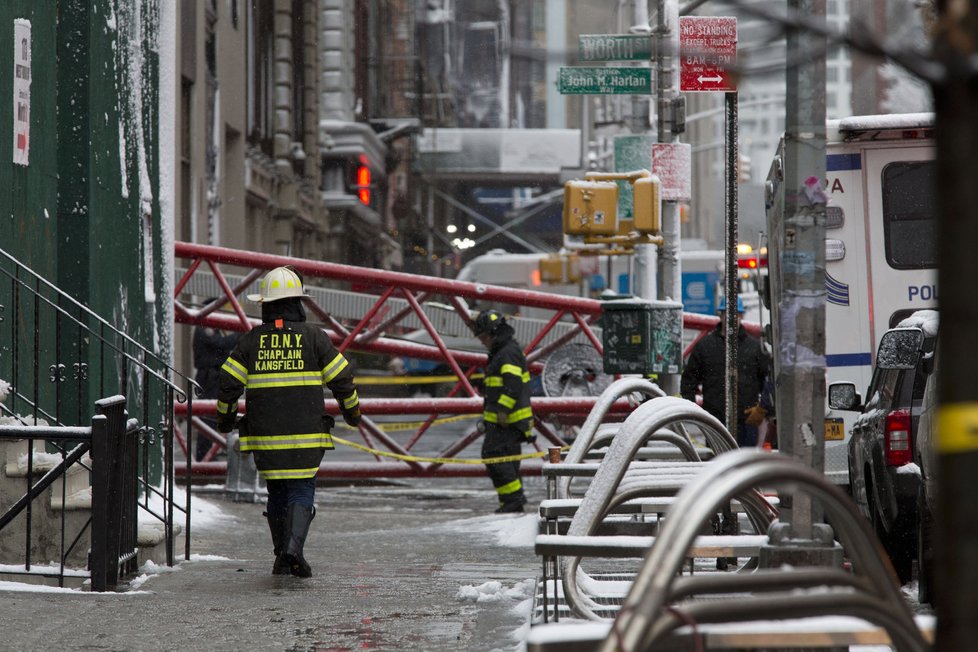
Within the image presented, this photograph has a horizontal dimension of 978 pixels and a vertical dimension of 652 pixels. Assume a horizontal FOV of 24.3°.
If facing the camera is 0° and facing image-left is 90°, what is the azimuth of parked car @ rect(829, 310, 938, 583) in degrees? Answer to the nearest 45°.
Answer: approximately 180°

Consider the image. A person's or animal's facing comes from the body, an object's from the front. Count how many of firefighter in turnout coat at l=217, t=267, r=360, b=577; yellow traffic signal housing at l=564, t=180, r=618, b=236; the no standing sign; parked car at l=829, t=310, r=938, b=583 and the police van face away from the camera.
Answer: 4

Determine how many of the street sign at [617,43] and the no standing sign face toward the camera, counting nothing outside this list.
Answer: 2

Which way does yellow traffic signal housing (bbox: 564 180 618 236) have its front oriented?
away from the camera

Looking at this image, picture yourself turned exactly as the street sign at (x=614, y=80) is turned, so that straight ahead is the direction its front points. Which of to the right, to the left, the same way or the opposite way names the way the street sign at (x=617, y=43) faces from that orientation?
the same way

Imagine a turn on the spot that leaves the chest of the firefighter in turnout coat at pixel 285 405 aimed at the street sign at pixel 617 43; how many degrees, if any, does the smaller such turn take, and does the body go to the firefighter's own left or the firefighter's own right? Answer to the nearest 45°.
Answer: approximately 45° to the firefighter's own right

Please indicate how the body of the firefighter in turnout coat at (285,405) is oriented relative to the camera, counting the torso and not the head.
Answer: away from the camera

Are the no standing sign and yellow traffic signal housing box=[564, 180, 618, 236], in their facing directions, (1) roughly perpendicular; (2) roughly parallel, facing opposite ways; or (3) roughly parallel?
roughly parallel, facing opposite ways

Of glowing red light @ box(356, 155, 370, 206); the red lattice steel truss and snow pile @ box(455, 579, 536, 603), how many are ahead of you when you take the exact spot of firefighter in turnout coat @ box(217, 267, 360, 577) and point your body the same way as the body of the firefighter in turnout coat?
2

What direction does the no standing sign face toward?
toward the camera

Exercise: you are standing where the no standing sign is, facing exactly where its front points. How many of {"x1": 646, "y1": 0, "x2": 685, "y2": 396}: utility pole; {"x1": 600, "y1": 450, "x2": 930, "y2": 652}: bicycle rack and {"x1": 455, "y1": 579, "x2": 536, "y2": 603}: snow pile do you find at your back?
1

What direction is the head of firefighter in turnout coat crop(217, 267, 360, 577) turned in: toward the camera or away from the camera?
away from the camera

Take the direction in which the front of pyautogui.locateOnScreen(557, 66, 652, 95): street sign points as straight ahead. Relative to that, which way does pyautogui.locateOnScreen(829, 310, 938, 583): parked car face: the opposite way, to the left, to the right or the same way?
the opposite way

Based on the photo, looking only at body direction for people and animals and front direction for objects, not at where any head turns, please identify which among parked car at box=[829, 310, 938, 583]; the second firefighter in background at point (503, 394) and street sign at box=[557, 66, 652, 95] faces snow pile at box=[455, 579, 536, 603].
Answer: the street sign

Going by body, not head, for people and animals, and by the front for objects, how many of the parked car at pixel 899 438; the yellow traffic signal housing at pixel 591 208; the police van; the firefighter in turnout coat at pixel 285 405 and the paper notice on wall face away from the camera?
4

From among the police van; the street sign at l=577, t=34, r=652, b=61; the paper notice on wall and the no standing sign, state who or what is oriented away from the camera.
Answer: the police van

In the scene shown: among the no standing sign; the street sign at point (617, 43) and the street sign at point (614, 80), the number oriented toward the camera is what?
3

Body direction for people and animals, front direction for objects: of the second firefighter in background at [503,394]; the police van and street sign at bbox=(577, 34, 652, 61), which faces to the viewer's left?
the second firefighter in background

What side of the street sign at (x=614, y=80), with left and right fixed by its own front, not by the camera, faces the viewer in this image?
front

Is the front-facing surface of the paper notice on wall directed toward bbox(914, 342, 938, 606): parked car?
yes

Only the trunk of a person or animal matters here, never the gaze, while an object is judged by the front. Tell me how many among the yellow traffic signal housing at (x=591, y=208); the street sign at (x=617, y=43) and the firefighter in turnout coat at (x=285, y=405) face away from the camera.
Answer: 2

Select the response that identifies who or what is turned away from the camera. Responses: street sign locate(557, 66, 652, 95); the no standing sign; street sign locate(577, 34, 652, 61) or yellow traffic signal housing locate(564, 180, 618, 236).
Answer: the yellow traffic signal housing
